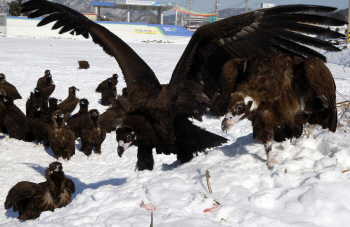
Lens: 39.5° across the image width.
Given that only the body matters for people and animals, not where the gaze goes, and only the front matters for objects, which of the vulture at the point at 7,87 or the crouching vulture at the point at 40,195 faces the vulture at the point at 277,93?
the crouching vulture

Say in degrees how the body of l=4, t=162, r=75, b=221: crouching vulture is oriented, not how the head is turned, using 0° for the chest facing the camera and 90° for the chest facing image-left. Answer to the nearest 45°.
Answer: approximately 315°

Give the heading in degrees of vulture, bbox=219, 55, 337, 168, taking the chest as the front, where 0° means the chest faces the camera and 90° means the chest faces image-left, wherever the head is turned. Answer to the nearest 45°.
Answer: approximately 45°

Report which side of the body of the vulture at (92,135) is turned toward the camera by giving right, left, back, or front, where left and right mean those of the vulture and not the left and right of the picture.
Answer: front

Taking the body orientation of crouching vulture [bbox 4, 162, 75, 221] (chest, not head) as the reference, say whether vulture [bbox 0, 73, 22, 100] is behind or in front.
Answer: behind

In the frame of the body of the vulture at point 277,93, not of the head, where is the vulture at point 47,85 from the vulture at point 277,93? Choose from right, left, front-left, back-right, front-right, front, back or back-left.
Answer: right

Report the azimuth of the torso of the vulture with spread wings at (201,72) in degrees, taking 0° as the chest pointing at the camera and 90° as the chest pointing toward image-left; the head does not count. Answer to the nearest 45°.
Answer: approximately 45°

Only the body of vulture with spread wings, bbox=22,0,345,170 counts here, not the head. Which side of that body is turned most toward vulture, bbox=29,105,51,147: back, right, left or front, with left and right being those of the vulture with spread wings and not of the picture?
right

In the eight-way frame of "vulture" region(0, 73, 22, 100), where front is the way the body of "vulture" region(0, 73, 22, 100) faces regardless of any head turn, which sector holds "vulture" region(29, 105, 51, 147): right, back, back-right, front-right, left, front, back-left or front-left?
left

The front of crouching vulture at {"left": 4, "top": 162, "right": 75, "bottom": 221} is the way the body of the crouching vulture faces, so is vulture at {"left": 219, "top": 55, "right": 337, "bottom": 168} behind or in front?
in front

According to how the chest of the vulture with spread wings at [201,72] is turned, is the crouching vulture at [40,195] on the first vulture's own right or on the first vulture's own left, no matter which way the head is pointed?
on the first vulture's own right
